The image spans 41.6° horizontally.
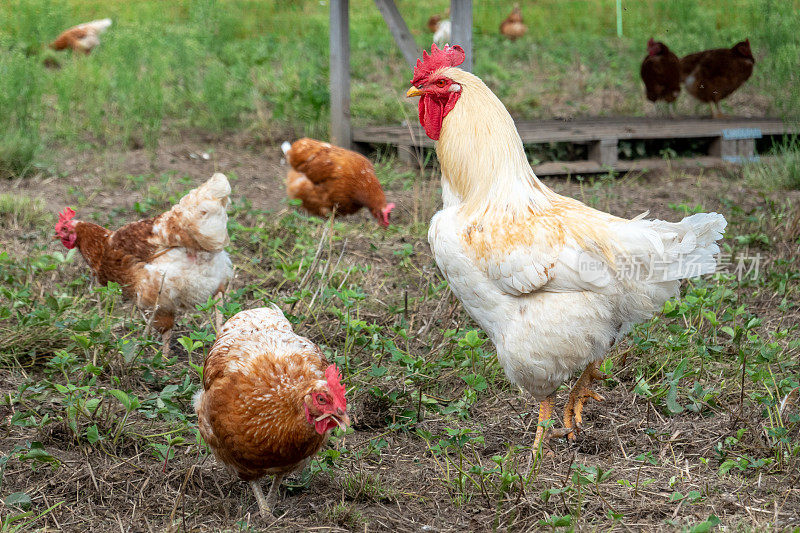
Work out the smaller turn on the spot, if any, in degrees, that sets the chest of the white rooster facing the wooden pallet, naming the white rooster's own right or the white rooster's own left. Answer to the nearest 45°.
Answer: approximately 90° to the white rooster's own right

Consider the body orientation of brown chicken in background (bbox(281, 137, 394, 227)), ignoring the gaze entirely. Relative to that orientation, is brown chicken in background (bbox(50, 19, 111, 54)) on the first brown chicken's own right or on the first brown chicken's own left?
on the first brown chicken's own left

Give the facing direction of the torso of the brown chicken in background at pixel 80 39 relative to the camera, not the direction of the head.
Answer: to the viewer's left

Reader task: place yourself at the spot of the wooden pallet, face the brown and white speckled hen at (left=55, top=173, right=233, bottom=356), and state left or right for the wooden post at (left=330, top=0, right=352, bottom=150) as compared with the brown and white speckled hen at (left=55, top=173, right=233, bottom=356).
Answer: right

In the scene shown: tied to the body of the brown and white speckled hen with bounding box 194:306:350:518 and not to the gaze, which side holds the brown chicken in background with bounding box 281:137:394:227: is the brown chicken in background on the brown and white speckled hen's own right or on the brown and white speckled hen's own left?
on the brown and white speckled hen's own left

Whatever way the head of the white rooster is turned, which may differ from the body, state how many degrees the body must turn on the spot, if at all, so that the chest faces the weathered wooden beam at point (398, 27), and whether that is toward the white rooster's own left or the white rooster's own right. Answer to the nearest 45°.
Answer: approximately 90° to the white rooster's own right

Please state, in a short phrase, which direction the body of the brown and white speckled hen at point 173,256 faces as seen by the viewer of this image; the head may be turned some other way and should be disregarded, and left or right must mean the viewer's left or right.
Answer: facing to the left of the viewer

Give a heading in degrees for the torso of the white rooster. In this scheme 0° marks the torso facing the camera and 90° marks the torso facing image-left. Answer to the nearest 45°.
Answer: approximately 90°

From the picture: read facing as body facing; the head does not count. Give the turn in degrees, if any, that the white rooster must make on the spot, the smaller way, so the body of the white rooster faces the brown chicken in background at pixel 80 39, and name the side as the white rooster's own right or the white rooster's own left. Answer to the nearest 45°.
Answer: approximately 45° to the white rooster's own right

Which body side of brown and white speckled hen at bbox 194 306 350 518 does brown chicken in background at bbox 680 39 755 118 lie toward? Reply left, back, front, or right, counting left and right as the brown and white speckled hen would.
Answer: left

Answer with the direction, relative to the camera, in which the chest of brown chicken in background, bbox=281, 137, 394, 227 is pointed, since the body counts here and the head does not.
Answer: to the viewer's right
